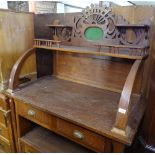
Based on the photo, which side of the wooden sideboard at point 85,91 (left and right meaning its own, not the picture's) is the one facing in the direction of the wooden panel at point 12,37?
right
